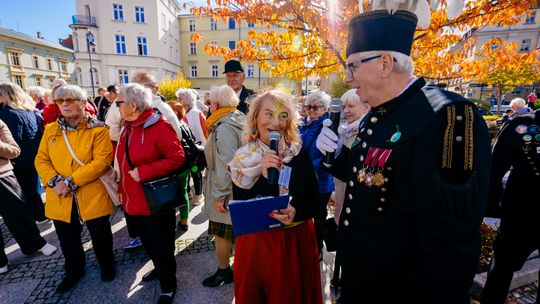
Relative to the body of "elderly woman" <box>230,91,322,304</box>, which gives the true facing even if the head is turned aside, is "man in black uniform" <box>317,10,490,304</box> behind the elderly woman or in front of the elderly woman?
in front

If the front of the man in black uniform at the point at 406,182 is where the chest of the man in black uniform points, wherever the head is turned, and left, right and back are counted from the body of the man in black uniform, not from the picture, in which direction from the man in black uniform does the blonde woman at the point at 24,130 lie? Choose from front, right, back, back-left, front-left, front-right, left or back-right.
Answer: front-right

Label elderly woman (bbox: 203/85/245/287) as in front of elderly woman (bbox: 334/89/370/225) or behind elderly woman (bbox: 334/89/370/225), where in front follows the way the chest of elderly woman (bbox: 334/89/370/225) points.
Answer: in front

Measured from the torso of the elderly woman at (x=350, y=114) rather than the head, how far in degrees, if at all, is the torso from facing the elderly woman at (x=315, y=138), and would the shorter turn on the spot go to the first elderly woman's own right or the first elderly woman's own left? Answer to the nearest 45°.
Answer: approximately 90° to the first elderly woman's own right

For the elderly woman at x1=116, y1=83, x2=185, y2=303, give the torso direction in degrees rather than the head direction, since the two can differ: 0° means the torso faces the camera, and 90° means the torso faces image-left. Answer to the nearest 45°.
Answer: approximately 45°

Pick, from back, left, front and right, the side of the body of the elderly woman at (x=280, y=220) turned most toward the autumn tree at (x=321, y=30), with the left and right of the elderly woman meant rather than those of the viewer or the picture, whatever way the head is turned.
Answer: back

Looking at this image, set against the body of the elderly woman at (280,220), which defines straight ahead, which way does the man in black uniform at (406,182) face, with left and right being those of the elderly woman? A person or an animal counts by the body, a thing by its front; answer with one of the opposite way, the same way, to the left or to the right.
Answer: to the right
